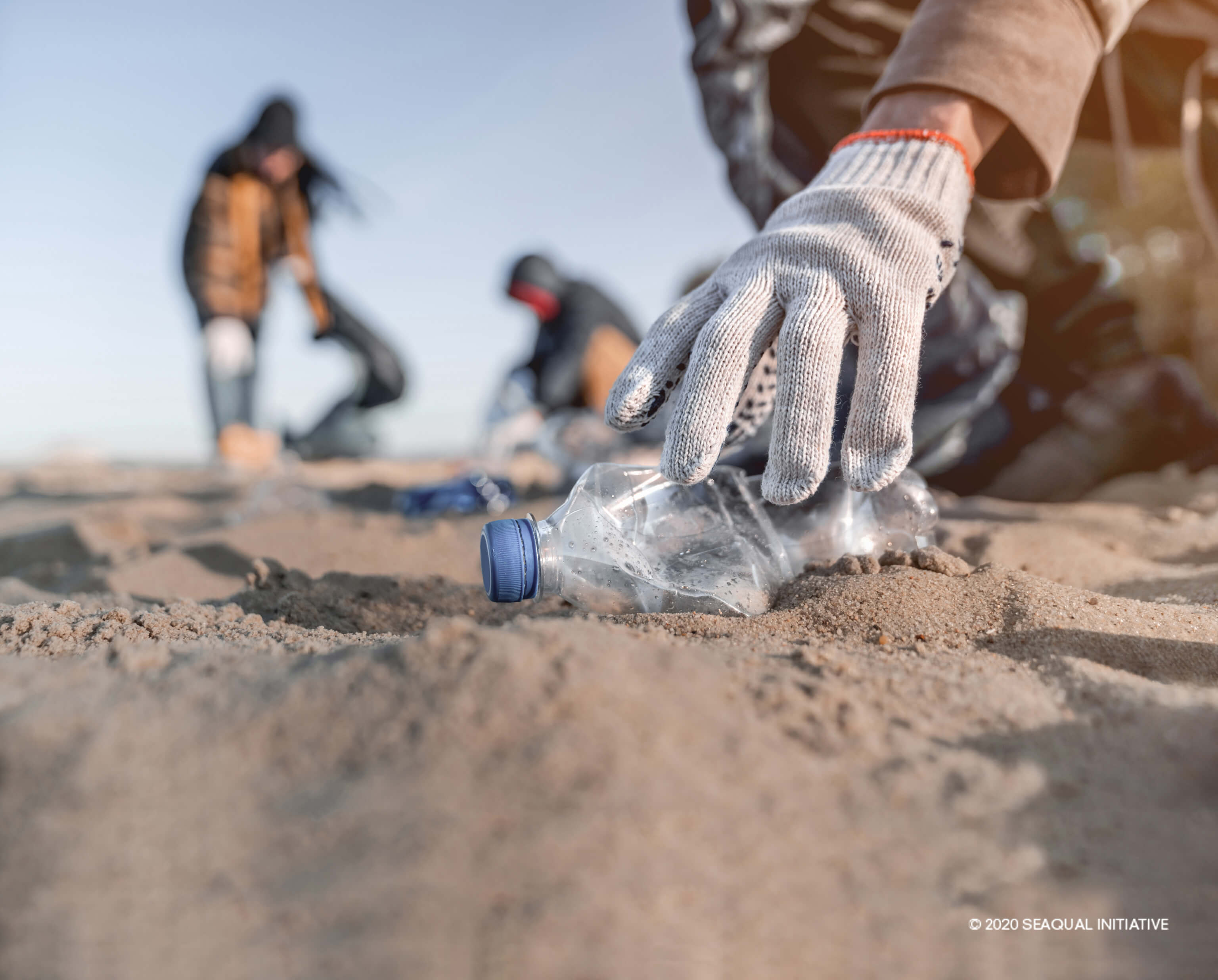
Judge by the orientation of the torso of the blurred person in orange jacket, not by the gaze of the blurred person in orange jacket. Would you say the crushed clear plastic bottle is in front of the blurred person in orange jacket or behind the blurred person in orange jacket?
in front

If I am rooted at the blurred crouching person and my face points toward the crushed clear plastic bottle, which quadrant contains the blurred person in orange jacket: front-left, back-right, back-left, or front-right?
back-right

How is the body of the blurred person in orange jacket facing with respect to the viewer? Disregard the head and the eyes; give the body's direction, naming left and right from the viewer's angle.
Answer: facing the viewer and to the right of the viewer

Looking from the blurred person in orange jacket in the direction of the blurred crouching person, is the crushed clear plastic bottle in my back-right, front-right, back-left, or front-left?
front-right

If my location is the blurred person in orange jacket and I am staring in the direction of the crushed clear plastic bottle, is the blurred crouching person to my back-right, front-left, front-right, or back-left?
front-left

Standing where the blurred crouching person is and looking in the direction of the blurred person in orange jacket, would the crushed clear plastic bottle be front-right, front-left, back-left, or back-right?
back-left
